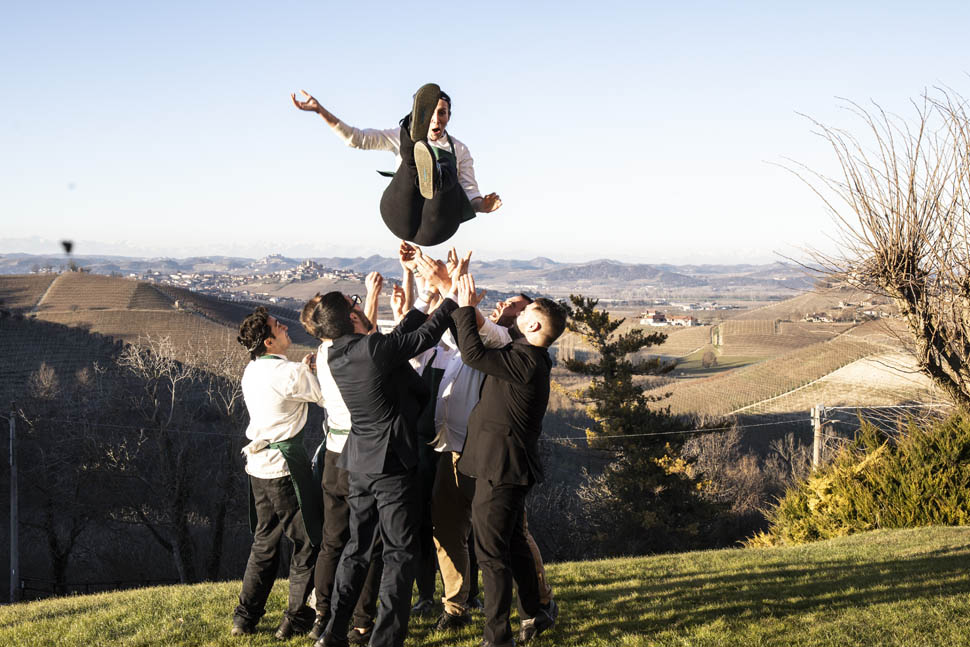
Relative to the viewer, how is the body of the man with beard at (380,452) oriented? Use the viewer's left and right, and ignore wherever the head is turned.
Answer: facing away from the viewer and to the right of the viewer

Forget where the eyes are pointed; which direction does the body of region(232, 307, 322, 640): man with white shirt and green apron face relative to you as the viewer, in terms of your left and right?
facing away from the viewer and to the right of the viewer

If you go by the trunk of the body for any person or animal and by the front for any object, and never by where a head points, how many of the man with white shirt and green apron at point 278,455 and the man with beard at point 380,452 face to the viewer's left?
0

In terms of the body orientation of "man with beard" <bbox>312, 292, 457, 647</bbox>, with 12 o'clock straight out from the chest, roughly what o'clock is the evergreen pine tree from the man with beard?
The evergreen pine tree is roughly at 11 o'clock from the man with beard.

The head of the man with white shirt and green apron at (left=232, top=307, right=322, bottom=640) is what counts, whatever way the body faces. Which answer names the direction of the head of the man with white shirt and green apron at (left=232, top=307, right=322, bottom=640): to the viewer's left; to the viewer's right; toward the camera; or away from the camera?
to the viewer's right

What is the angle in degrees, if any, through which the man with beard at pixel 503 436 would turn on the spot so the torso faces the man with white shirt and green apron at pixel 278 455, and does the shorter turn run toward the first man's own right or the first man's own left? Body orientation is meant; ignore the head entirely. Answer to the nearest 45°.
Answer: approximately 45° to the first man's own left

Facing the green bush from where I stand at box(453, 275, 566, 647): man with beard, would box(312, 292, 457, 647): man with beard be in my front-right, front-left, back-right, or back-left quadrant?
back-left

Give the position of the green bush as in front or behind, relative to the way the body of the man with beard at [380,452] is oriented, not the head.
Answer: in front

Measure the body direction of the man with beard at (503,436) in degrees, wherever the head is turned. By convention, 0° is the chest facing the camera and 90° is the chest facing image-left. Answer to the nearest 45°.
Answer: approximately 135°
